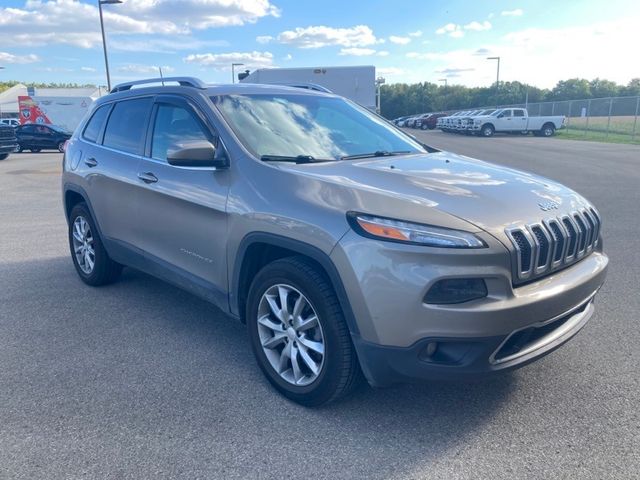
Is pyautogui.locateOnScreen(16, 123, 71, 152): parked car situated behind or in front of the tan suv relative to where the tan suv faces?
behind

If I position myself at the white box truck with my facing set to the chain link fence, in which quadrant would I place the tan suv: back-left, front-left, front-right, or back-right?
back-right

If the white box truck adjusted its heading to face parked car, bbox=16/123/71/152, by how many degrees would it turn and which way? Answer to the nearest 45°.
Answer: approximately 45° to its right

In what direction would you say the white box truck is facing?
to the viewer's left

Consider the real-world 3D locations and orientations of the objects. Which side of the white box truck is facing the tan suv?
left
